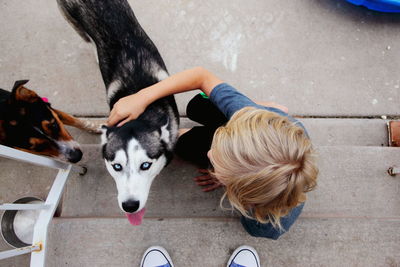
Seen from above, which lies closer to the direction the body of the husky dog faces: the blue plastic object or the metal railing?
the metal railing

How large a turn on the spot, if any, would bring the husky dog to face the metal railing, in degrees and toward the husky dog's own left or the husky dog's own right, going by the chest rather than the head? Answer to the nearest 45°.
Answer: approximately 45° to the husky dog's own right

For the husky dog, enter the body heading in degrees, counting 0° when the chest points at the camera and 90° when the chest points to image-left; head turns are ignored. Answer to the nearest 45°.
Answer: approximately 0°

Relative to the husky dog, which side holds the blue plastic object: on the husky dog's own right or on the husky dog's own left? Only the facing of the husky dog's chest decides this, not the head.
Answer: on the husky dog's own left
